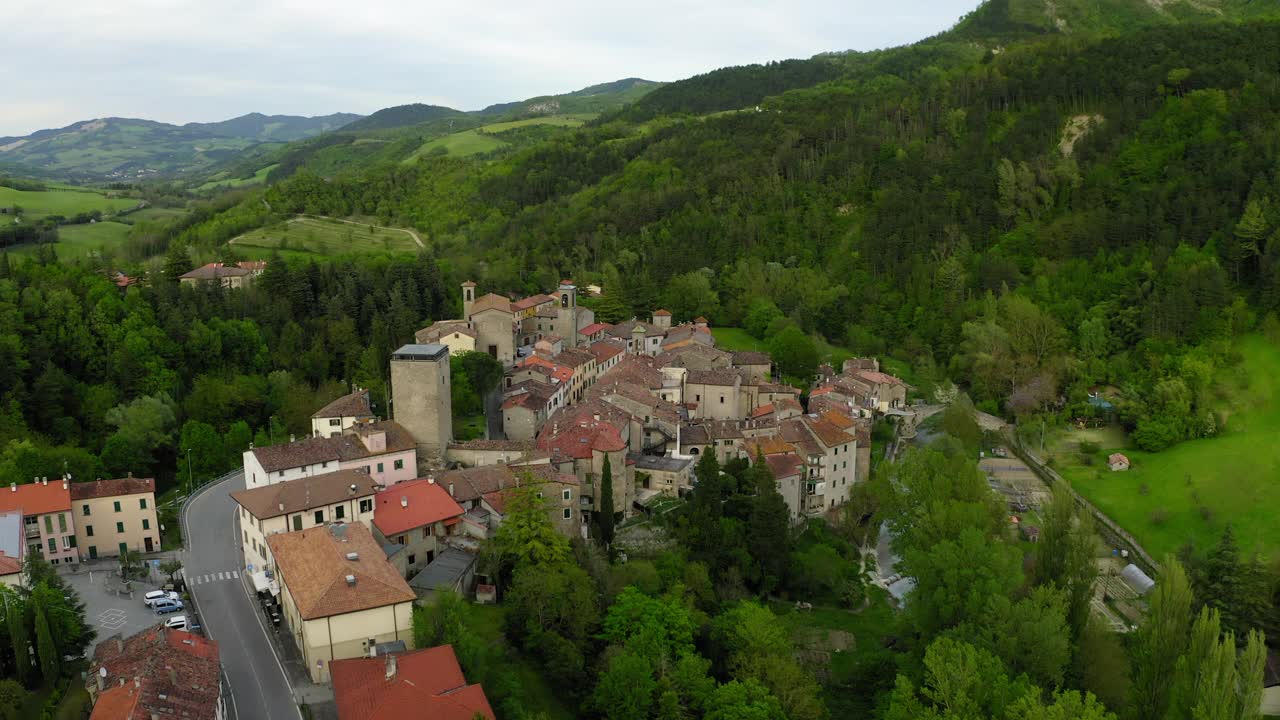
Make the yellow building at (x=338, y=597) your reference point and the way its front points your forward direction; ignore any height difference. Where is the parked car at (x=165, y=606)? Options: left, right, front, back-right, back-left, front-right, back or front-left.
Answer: front-right

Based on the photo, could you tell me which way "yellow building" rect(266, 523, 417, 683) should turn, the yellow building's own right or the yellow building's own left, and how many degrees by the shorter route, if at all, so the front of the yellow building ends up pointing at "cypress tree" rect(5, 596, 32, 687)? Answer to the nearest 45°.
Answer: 0° — it already faces it

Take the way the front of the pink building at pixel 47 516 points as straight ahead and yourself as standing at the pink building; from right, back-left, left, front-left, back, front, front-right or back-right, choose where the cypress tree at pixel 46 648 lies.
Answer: front

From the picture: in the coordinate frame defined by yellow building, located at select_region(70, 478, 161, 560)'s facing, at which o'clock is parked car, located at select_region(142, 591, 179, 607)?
The parked car is roughly at 12 o'clock from the yellow building.

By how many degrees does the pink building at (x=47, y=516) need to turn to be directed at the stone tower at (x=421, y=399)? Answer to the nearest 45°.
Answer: approximately 90° to its left

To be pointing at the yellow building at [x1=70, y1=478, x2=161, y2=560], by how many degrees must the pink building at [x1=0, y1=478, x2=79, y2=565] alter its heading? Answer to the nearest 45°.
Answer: approximately 90° to its left

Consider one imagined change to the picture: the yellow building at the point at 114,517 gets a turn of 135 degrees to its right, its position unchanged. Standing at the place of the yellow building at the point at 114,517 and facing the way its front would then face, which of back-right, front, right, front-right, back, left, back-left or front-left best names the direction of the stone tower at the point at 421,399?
back-right

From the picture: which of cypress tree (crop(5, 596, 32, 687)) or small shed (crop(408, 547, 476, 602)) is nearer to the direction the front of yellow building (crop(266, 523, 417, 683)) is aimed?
the cypress tree

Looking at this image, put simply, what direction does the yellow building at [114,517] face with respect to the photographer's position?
facing the viewer

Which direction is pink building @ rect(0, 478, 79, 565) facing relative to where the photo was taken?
toward the camera

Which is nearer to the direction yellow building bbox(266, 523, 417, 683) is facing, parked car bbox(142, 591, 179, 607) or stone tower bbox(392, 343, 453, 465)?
the parked car
